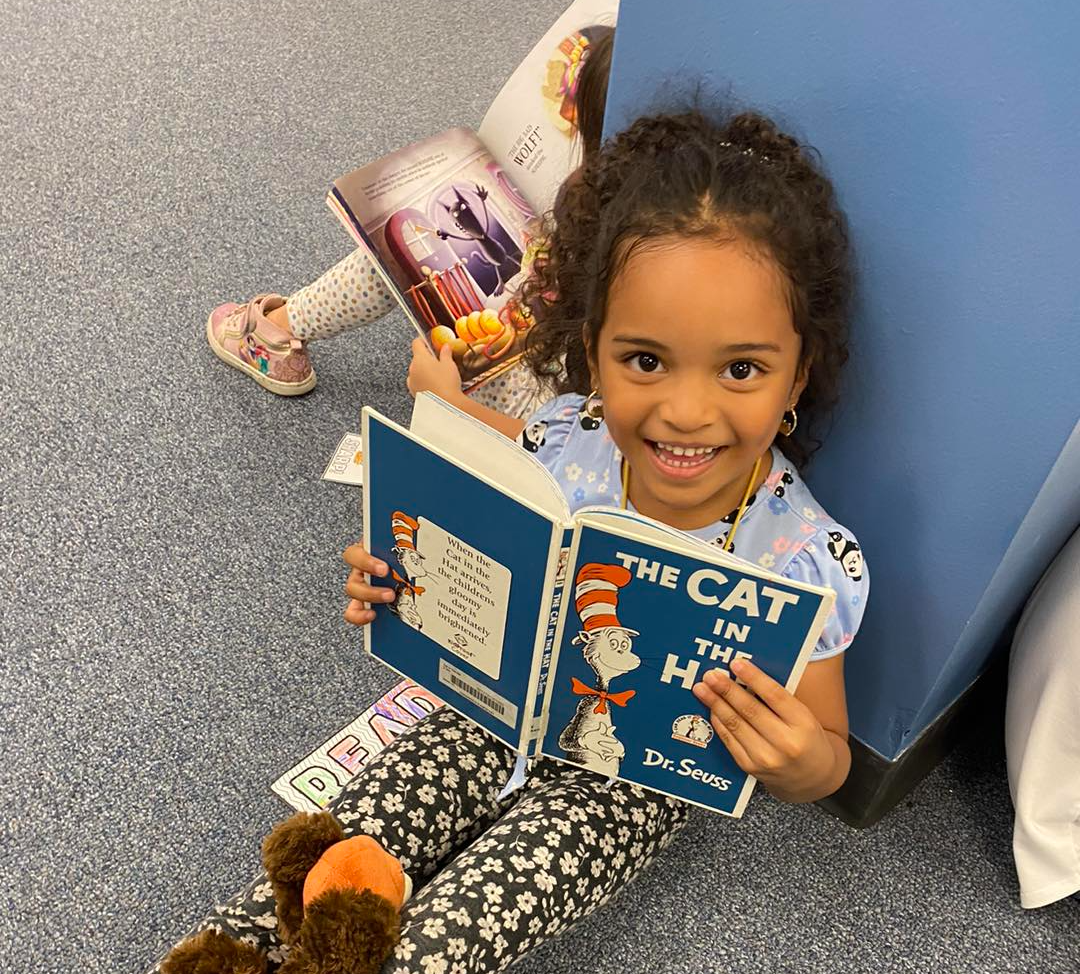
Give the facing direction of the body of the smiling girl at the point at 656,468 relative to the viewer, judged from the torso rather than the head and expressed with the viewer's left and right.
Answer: facing the viewer and to the left of the viewer
